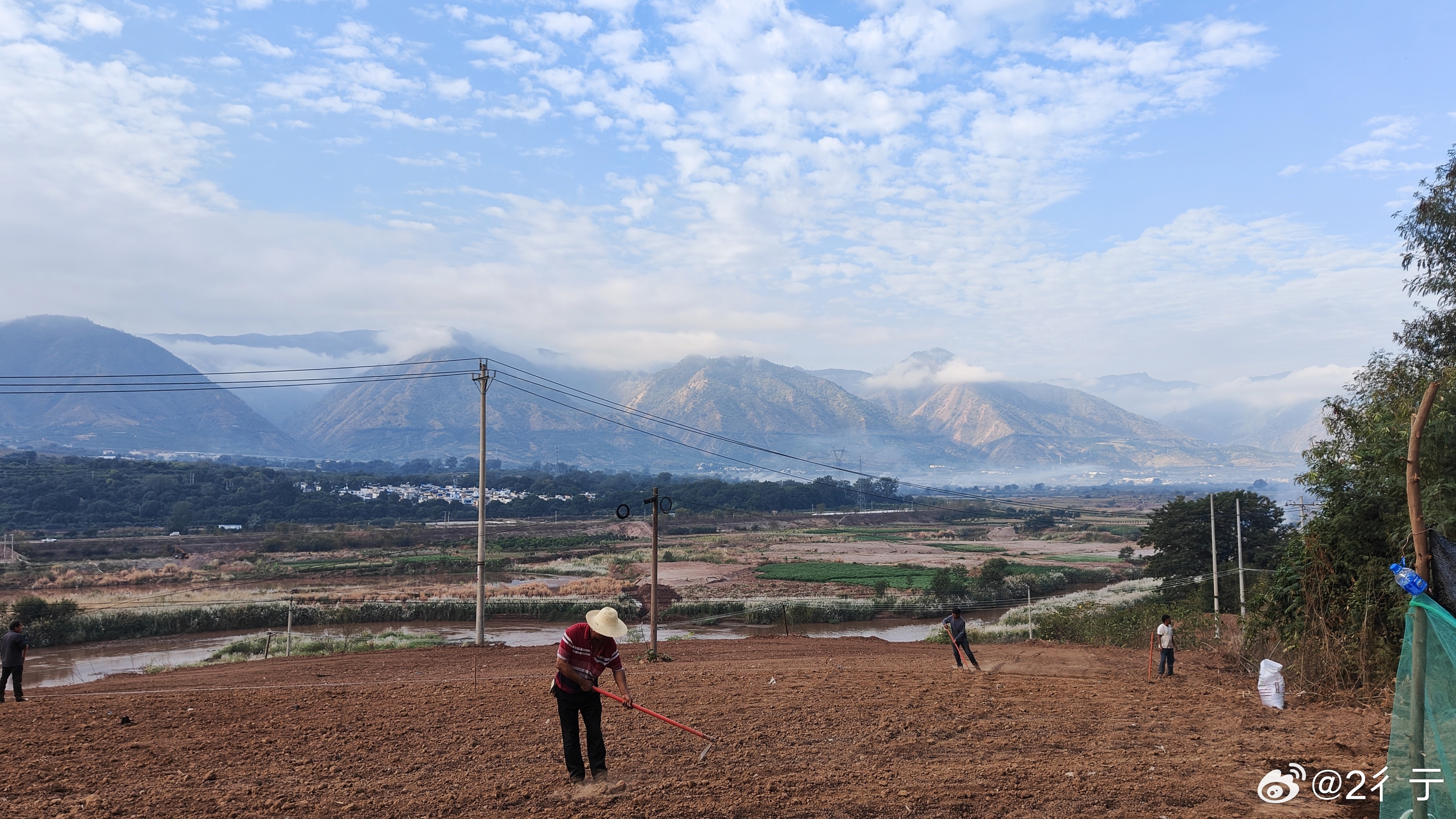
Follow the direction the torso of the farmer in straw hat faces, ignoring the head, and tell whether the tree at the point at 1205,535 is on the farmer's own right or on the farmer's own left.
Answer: on the farmer's own left

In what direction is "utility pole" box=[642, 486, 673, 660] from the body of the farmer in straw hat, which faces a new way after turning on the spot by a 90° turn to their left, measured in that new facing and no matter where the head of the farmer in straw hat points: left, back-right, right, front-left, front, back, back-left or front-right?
front-left

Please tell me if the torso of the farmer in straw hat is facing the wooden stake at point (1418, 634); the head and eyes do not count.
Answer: yes

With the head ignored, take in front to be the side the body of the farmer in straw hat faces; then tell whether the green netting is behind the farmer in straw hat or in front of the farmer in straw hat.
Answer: in front

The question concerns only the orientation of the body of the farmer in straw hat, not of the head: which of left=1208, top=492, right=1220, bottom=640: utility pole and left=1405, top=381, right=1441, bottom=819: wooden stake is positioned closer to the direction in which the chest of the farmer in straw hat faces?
the wooden stake

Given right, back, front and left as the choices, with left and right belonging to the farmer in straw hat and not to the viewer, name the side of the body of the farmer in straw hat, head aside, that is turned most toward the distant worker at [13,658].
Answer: back

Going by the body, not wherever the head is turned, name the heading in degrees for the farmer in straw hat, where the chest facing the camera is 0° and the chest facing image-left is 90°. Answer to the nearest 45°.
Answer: approximately 315°

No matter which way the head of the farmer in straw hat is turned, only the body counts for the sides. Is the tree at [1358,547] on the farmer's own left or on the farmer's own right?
on the farmer's own left
